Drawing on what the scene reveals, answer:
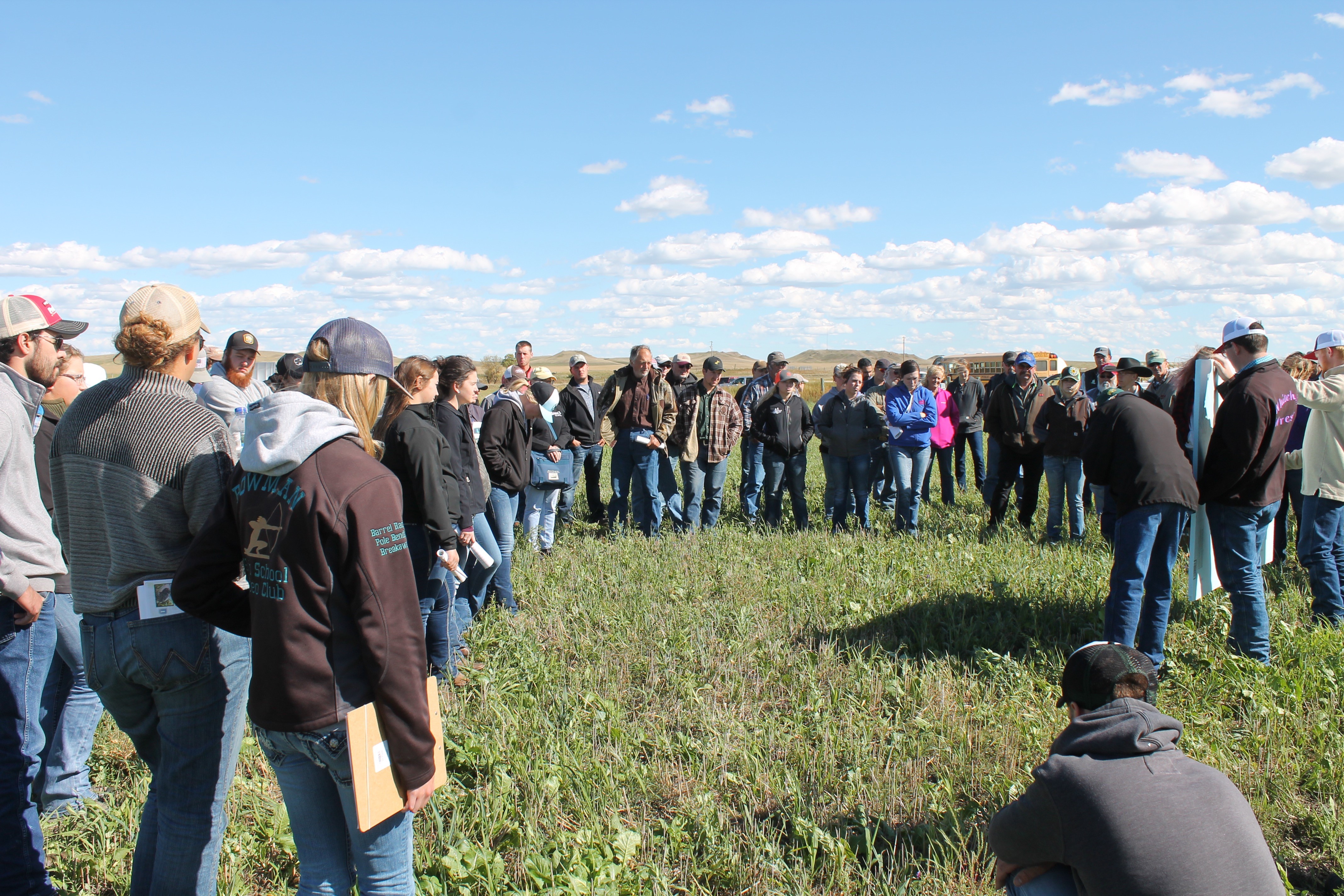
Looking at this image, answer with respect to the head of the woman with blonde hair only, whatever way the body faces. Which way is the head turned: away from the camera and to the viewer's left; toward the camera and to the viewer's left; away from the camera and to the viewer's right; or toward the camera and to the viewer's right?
away from the camera and to the viewer's right

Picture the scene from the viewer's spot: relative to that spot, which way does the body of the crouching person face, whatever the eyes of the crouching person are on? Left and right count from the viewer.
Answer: facing away from the viewer and to the left of the viewer

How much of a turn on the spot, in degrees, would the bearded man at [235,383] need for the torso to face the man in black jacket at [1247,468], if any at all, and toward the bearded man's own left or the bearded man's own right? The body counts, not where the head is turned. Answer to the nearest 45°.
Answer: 0° — they already face them

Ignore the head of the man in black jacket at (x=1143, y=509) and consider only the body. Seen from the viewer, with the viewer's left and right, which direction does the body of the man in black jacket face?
facing away from the viewer and to the left of the viewer

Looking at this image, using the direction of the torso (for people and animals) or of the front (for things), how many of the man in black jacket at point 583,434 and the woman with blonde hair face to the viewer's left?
0

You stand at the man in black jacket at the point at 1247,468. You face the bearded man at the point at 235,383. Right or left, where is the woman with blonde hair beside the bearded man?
left

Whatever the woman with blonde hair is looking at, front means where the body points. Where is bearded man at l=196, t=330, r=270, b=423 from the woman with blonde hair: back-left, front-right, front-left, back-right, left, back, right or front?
front-left

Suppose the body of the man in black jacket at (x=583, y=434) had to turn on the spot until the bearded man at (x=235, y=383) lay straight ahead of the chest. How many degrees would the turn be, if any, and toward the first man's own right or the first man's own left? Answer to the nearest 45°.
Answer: approximately 90° to the first man's own right

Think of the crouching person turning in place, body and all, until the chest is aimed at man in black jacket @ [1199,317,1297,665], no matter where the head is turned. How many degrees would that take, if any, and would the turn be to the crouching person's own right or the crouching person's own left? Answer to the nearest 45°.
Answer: approximately 45° to the crouching person's own right

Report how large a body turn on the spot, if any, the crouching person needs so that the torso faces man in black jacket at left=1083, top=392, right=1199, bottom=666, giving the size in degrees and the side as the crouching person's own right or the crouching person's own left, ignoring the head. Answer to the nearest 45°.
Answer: approximately 45° to the crouching person's own right

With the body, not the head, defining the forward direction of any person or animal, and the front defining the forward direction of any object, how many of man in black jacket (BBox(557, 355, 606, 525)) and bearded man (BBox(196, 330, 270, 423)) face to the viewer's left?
0

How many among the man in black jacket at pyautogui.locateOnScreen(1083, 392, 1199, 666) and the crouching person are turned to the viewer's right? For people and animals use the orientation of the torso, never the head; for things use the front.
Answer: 0

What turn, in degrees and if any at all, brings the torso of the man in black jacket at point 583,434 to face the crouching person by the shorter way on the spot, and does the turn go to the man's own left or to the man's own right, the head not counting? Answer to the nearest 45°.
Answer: approximately 45° to the man's own right

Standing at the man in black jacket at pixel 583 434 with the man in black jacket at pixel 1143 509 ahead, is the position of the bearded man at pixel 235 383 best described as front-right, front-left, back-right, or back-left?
front-right
